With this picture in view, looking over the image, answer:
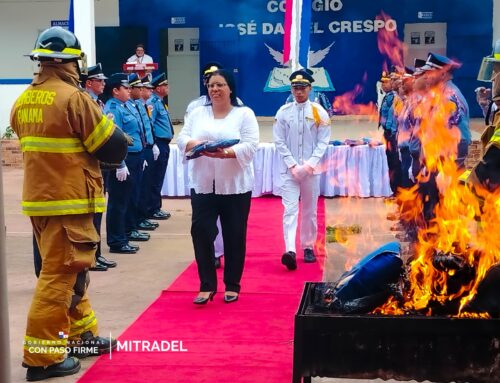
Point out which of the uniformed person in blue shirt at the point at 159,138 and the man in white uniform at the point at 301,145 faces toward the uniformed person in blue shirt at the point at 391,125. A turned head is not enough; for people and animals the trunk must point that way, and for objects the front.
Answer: the uniformed person in blue shirt at the point at 159,138

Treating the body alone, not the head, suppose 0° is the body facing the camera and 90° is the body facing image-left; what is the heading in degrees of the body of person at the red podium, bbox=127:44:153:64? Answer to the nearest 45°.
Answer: approximately 0°

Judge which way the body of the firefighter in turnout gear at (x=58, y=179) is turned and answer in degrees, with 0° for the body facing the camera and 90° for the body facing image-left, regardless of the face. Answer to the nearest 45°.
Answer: approximately 225°

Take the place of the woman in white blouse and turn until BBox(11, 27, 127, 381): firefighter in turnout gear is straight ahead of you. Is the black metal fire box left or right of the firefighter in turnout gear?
left

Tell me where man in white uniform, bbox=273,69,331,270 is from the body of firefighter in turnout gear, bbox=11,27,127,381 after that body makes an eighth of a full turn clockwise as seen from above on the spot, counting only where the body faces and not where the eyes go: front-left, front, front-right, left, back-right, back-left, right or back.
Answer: front-left

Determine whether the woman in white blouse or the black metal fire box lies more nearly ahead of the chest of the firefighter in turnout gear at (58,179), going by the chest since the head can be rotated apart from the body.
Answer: the woman in white blouse

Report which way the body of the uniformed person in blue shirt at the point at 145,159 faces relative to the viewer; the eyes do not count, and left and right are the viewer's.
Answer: facing to the right of the viewer

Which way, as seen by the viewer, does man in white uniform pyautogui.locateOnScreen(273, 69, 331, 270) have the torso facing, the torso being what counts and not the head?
toward the camera

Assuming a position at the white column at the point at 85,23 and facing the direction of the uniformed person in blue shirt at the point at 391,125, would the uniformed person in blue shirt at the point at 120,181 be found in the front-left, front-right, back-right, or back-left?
front-right

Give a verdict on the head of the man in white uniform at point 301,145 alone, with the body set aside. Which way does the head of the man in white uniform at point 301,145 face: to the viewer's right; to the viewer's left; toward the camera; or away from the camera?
toward the camera

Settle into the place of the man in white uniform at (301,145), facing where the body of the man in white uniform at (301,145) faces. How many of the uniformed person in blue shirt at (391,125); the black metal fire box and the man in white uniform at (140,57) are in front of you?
1

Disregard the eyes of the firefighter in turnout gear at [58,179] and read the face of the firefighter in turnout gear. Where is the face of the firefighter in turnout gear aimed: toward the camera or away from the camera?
away from the camera

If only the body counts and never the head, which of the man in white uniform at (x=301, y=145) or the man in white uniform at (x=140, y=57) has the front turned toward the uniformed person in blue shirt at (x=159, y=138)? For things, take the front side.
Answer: the man in white uniform at (x=140, y=57)

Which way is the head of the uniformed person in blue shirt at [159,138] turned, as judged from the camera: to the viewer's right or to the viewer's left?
to the viewer's right

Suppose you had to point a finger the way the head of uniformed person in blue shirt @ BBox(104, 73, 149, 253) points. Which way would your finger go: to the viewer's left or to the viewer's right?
to the viewer's right

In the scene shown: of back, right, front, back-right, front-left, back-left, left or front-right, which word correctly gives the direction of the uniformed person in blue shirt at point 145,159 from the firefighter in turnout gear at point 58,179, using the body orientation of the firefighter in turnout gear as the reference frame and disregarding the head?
front-left

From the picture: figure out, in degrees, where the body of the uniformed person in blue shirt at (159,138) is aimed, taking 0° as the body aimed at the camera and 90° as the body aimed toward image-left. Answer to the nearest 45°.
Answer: approximately 270°
